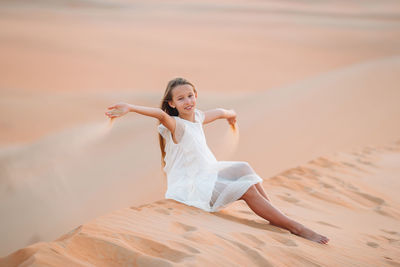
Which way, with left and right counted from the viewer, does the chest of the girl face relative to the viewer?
facing the viewer and to the right of the viewer
